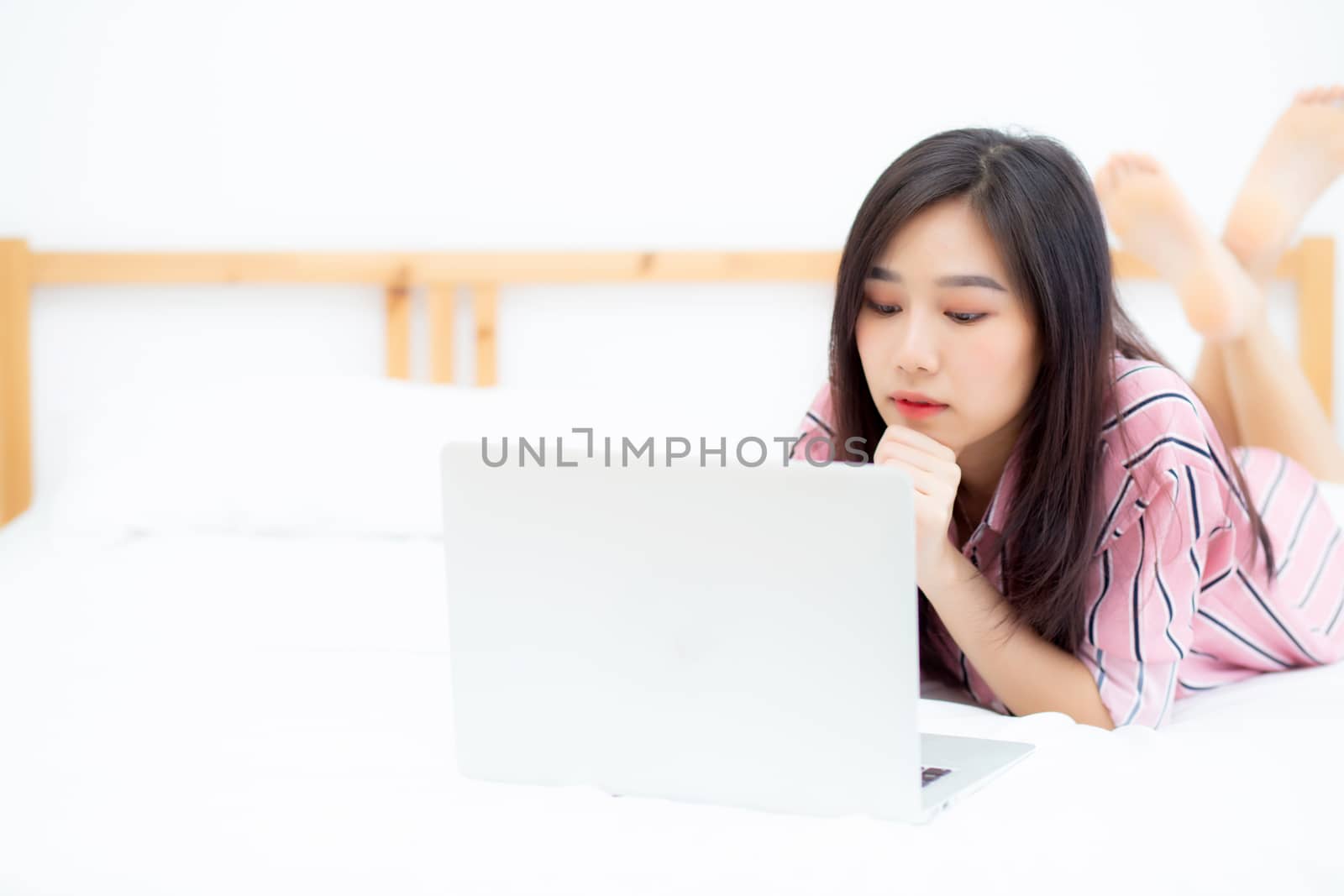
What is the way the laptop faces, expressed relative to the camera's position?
facing away from the viewer and to the right of the viewer

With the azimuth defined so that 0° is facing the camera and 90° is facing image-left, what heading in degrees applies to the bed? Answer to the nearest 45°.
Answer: approximately 0°
